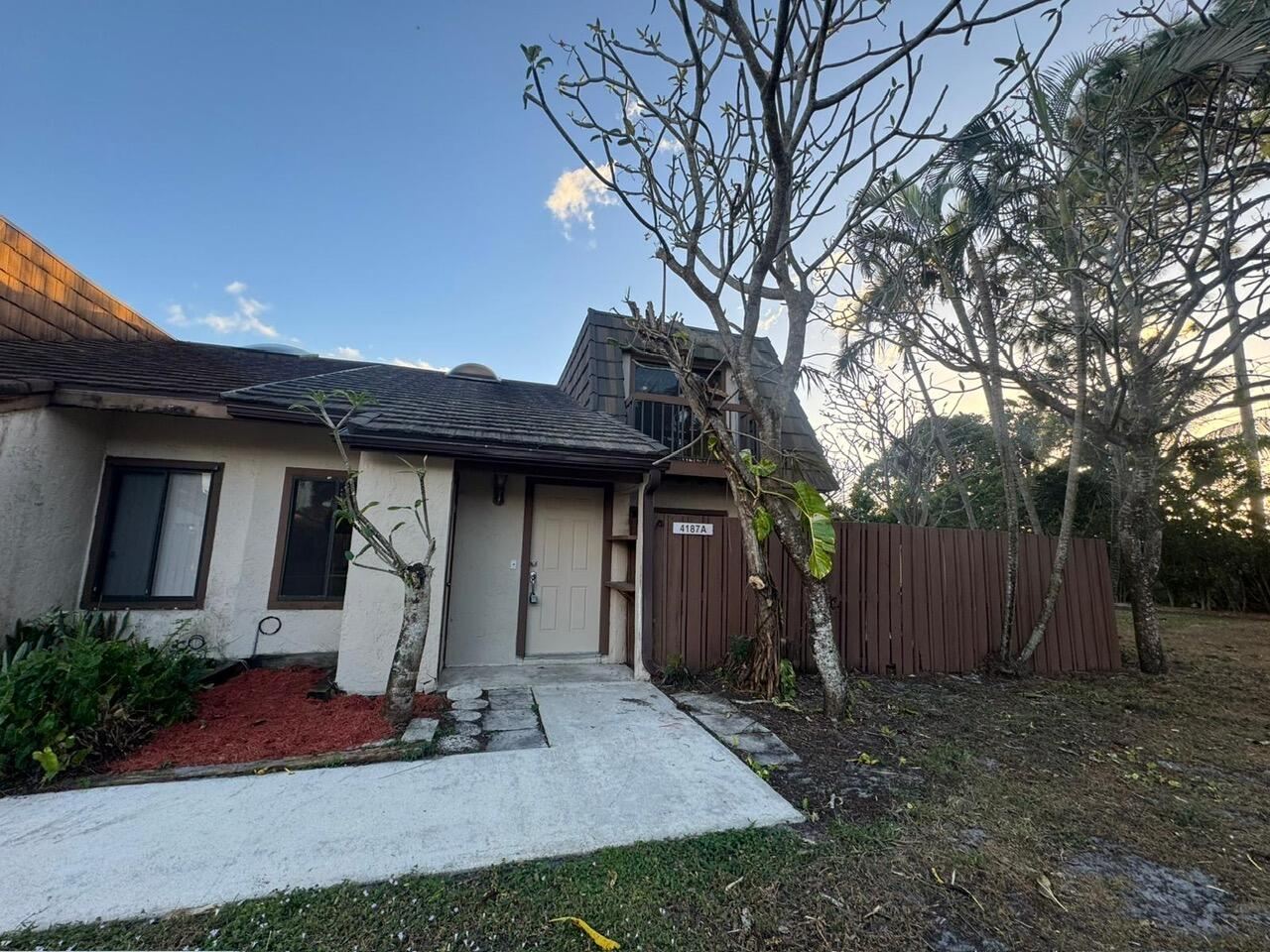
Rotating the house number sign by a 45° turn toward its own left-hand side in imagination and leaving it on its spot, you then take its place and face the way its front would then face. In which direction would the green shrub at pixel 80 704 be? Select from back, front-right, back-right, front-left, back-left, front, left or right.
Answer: right

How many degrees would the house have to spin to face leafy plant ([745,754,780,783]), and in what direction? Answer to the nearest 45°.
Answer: approximately 45° to its left

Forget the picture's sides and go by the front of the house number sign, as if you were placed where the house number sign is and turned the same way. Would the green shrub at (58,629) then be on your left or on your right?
on your right

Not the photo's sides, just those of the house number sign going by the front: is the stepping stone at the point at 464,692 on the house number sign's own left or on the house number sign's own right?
on the house number sign's own right

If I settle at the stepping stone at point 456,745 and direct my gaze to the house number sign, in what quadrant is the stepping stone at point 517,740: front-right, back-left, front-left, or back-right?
front-right

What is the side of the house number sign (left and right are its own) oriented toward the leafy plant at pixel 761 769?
front

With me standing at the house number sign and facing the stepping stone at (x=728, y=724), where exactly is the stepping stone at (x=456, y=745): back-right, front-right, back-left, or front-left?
front-right

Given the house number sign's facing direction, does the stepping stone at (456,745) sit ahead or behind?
ahead

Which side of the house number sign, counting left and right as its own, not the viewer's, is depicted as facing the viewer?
front

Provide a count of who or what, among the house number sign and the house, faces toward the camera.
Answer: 2

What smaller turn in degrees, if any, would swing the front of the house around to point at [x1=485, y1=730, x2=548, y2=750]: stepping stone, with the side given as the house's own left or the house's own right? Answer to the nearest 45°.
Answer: approximately 45° to the house's own left

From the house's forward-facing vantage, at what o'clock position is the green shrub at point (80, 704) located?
The green shrub is roughly at 1 o'clock from the house.

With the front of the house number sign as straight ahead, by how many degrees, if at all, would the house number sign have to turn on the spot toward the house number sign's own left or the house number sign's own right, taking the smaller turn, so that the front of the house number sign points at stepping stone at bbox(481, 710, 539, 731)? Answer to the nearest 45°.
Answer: approximately 45° to the house number sign's own right
